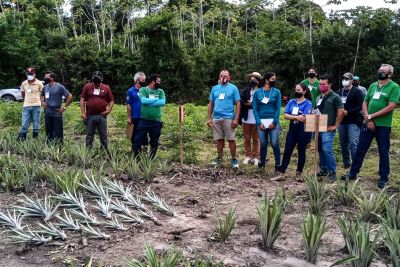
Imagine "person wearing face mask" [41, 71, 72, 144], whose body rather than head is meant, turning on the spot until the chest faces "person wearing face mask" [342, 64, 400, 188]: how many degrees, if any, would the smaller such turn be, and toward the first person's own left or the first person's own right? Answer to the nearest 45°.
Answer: approximately 90° to the first person's own left

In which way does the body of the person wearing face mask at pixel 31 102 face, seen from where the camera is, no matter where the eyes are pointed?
toward the camera

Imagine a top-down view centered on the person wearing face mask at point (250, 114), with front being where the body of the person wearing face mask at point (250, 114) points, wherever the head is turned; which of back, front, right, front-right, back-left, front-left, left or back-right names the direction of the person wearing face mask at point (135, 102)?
right

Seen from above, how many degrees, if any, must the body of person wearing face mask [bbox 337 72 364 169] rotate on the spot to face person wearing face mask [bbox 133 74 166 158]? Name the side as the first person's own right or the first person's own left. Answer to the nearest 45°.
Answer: approximately 45° to the first person's own right

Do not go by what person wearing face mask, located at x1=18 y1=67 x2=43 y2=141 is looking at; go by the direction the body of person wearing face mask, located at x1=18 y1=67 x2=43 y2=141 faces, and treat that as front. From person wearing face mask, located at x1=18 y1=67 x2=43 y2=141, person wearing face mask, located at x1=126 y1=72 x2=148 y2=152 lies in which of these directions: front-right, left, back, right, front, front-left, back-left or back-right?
front-left

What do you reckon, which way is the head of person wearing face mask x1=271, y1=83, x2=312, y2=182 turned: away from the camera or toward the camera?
toward the camera

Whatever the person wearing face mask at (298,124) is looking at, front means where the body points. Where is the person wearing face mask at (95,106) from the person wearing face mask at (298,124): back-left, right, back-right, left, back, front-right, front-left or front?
front-right

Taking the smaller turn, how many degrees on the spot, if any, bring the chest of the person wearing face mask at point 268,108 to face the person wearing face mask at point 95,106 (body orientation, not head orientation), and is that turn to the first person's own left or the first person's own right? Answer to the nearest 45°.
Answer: approximately 90° to the first person's own right

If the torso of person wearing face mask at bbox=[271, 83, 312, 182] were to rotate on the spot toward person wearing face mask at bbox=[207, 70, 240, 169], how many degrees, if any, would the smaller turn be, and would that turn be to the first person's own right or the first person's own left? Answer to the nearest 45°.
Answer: approximately 45° to the first person's own right

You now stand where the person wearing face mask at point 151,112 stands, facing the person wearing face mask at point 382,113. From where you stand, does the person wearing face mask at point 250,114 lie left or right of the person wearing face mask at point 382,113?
left

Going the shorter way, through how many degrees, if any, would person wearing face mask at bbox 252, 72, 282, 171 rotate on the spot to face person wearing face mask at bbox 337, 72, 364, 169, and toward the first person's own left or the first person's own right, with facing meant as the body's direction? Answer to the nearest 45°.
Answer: approximately 90° to the first person's own left

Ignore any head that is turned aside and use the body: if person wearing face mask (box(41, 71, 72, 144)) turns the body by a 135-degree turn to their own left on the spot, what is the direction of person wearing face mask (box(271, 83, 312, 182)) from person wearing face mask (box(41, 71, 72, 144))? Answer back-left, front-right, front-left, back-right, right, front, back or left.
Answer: front-right

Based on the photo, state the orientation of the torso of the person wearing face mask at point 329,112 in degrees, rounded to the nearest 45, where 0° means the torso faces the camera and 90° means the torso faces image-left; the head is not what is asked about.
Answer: approximately 45°

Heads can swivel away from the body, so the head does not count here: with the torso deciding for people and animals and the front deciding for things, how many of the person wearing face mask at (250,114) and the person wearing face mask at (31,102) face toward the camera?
2

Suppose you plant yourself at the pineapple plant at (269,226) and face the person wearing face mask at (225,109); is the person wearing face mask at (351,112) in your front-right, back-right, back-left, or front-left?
front-right

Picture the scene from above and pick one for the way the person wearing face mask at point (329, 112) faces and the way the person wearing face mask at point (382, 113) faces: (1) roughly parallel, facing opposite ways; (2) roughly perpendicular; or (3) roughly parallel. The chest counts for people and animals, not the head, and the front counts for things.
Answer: roughly parallel

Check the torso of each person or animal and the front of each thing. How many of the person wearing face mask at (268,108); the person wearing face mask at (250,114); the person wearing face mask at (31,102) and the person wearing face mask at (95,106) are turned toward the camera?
4
